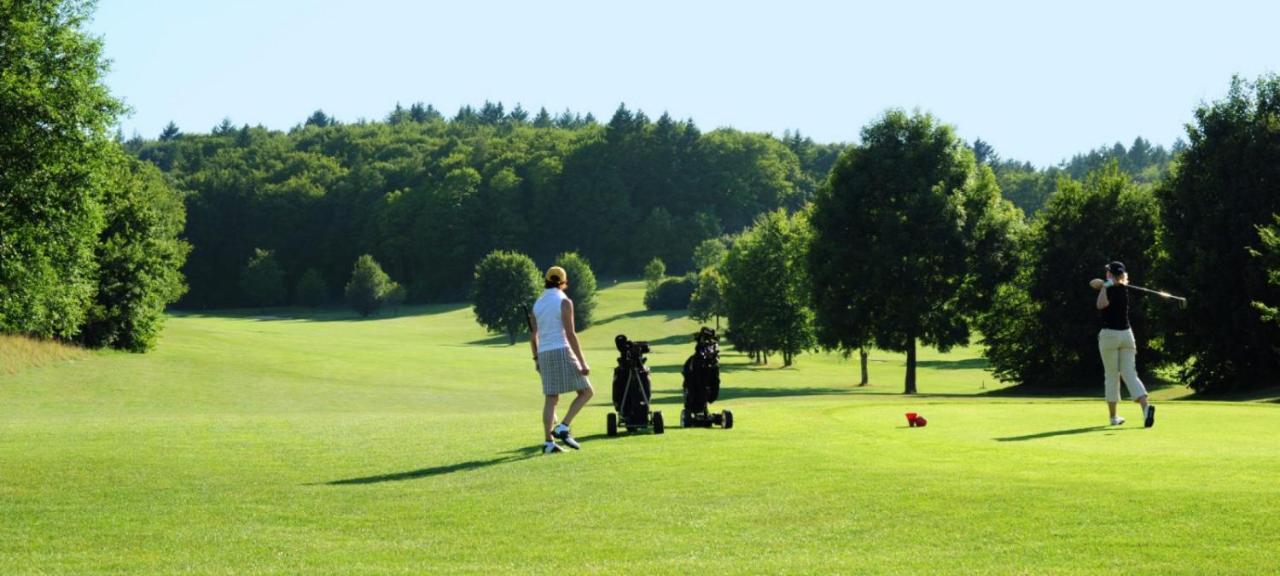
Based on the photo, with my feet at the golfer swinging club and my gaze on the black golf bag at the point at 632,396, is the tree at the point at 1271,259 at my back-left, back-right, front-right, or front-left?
back-right

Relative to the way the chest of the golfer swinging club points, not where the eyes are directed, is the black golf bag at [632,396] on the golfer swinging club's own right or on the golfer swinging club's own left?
on the golfer swinging club's own left

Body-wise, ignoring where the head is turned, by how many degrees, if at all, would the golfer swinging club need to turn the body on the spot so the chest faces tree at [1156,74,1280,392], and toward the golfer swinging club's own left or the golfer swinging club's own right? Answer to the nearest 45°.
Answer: approximately 45° to the golfer swinging club's own right

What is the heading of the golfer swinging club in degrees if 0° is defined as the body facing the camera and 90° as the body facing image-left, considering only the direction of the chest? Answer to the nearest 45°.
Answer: approximately 135°

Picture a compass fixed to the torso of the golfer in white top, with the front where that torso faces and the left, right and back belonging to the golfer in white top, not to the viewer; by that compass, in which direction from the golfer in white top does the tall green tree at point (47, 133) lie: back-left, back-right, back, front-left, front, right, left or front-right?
left

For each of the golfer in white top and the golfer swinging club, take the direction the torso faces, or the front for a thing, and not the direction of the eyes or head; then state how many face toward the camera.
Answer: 0

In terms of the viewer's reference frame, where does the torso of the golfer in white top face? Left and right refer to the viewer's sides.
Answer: facing away from the viewer and to the right of the viewer

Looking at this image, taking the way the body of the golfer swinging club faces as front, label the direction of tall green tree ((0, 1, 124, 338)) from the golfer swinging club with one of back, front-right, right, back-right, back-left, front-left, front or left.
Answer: front-left

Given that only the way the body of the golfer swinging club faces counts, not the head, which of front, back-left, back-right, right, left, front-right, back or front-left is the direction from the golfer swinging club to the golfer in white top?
left
